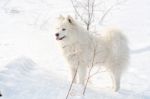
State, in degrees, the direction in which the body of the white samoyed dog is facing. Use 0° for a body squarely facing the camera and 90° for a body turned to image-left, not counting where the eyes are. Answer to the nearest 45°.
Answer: approximately 90°

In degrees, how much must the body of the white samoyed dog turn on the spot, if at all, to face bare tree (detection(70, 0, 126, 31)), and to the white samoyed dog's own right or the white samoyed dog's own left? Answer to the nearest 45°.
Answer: approximately 90° to the white samoyed dog's own right
